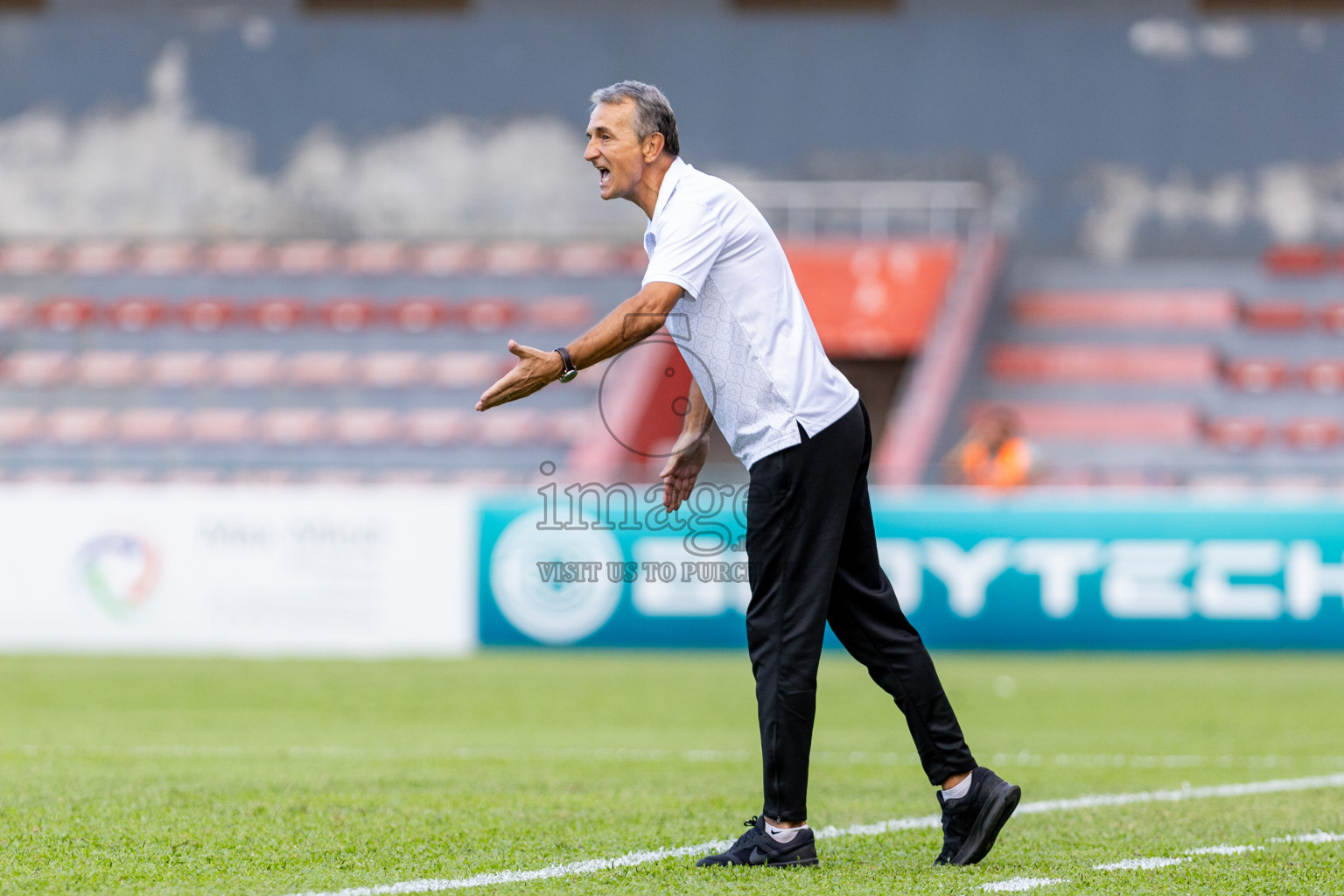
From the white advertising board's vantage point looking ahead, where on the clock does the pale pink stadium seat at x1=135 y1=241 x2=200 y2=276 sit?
The pale pink stadium seat is roughly at 6 o'clock from the white advertising board.

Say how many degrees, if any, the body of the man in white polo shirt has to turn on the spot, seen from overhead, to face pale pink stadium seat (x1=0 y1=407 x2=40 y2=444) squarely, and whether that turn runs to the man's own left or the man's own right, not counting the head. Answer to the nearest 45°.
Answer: approximately 45° to the man's own right

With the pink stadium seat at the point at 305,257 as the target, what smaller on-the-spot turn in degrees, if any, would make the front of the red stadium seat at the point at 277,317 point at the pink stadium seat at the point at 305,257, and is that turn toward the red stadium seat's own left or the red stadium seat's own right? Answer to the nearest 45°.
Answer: approximately 180°

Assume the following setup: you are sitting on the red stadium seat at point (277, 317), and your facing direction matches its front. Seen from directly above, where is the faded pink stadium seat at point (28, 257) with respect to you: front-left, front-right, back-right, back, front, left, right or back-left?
back-right

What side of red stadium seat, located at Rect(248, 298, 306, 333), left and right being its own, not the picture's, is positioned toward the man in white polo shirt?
front

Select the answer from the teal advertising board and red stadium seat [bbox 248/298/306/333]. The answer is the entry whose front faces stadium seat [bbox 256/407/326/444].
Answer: the red stadium seat

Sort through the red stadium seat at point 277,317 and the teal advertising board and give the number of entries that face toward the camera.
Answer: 2

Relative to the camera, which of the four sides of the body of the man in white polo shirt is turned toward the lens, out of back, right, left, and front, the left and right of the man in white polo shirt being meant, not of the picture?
left

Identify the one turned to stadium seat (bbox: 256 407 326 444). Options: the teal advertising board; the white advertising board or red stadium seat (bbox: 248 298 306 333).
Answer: the red stadium seat

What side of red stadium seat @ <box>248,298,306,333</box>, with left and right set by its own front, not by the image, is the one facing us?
front

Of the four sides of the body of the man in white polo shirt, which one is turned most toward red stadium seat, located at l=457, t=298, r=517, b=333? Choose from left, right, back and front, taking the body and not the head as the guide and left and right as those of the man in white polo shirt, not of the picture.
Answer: right

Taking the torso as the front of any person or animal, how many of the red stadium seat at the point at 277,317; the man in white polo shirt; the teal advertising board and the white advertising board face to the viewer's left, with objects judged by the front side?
1

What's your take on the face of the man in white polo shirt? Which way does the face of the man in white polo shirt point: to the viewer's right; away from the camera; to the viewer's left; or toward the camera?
to the viewer's left

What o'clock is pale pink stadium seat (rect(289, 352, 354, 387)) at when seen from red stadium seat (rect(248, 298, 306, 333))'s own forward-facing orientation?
pale pink stadium seat (rect(289, 352, 354, 387)) is roughly at 11 o'clock from red stadium seat (rect(248, 298, 306, 333)).

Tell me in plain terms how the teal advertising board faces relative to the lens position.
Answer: facing the viewer

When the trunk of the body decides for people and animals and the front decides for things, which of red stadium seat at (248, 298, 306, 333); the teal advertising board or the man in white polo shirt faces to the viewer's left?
the man in white polo shirt

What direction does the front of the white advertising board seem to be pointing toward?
toward the camera

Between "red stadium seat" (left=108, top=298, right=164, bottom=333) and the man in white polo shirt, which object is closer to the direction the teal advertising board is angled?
the man in white polo shirt
